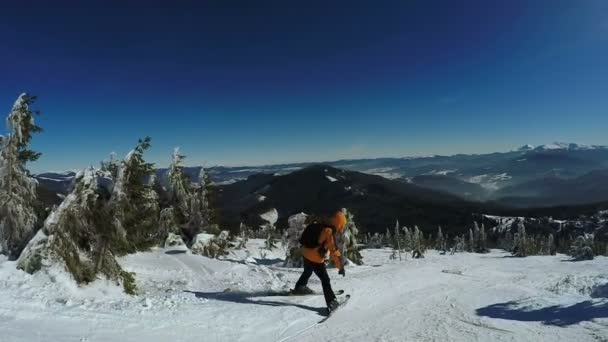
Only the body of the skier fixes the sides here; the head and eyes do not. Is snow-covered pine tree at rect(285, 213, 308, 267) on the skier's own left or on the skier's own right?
on the skier's own left

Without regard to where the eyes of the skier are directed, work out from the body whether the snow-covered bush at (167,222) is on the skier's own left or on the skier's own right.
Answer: on the skier's own left

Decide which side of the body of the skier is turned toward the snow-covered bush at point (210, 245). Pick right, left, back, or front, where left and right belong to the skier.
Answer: left
